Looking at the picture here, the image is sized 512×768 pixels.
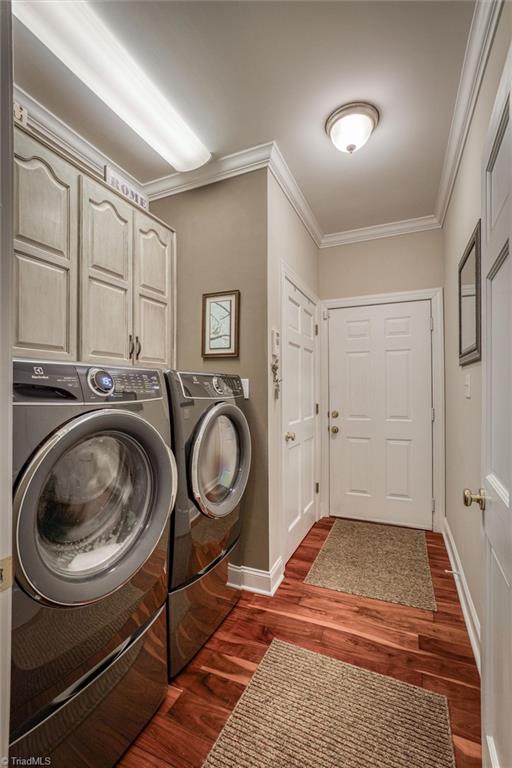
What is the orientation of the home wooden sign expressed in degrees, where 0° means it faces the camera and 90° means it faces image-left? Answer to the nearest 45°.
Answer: approximately 315°

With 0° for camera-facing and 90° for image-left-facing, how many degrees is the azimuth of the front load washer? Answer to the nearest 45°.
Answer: approximately 315°

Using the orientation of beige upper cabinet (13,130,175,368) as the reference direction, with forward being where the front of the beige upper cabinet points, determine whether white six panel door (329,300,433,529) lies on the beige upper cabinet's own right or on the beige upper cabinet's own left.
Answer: on the beige upper cabinet's own left

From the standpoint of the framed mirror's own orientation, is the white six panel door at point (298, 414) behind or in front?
in front

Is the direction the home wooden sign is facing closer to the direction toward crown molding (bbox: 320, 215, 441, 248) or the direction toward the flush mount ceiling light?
the flush mount ceiling light

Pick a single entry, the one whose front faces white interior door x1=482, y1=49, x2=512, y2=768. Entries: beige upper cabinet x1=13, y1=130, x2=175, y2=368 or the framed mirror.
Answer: the beige upper cabinet

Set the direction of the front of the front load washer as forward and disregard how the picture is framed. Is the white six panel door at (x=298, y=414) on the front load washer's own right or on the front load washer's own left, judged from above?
on the front load washer's own left

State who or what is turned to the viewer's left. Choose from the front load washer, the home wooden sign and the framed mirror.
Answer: the framed mirror

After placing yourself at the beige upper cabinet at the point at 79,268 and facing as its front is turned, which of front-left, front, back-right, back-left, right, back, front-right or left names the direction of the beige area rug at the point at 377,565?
front-left

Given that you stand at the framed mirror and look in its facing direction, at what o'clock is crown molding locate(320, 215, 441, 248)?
The crown molding is roughly at 2 o'clock from the framed mirror.

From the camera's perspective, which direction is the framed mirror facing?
to the viewer's left
